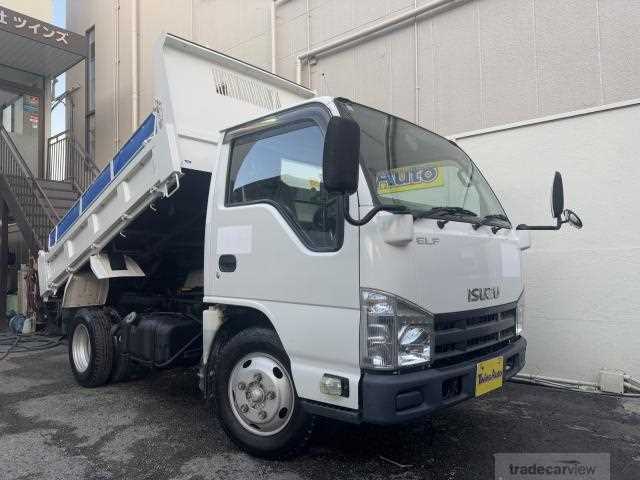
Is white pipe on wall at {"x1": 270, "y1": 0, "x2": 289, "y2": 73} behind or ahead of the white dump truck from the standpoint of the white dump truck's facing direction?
behind

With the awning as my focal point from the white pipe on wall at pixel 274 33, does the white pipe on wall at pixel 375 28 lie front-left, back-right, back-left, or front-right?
back-left

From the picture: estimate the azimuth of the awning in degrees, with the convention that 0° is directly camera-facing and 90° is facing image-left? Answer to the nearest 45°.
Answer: approximately 315°

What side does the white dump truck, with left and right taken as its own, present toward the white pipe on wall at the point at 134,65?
back

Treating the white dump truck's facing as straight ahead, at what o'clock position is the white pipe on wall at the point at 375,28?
The white pipe on wall is roughly at 8 o'clock from the white dump truck.

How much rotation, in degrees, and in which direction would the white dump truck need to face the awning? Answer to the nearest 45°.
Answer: approximately 180°

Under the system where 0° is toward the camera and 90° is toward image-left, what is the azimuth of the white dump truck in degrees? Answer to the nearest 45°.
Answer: approximately 315°

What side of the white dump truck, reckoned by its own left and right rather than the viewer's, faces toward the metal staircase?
back
